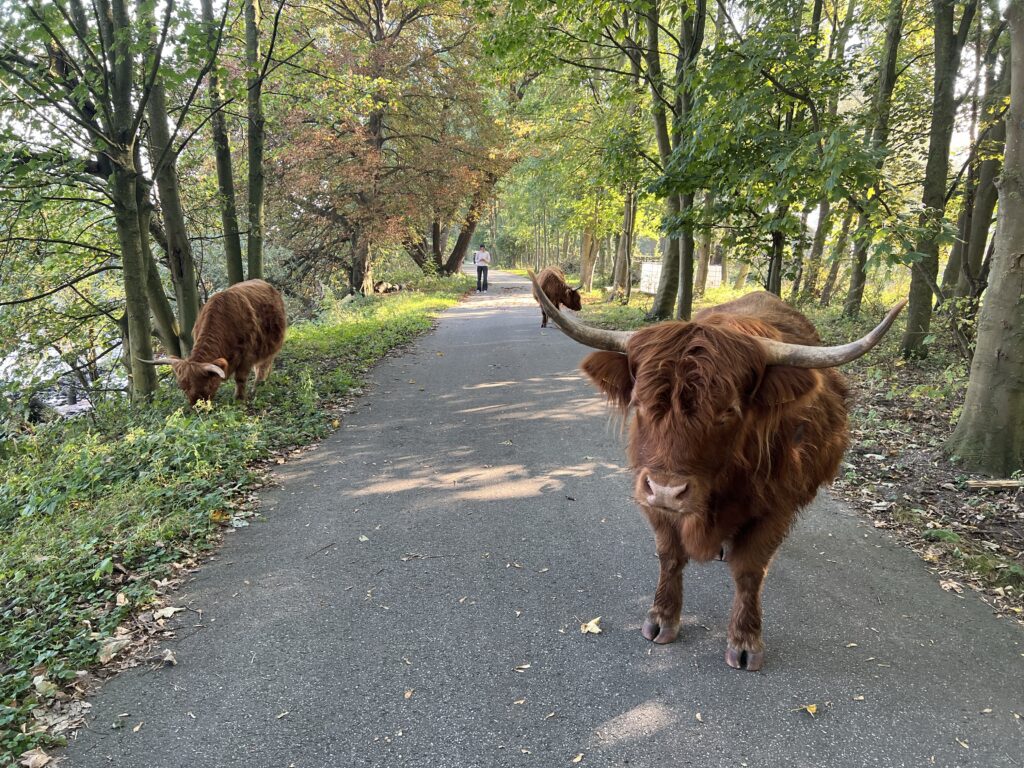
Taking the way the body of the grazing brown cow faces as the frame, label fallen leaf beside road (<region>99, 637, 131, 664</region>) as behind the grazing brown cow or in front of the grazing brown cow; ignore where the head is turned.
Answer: in front

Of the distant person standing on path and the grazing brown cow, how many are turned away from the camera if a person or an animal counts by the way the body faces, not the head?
0

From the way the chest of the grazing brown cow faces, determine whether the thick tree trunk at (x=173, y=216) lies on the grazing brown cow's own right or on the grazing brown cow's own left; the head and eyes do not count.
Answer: on the grazing brown cow's own right

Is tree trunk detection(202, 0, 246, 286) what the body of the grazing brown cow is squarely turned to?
no

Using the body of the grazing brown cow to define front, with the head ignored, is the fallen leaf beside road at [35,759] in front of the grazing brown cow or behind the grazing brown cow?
in front

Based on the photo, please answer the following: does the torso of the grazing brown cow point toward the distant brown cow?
no

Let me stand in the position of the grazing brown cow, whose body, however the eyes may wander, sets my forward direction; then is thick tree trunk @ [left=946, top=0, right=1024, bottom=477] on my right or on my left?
on my left

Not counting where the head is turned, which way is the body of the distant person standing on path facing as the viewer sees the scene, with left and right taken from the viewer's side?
facing the viewer

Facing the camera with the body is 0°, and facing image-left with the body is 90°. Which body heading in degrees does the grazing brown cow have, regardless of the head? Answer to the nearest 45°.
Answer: approximately 45°

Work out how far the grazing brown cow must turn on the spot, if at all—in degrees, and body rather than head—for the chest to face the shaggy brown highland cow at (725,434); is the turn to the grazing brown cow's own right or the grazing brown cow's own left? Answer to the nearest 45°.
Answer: approximately 45° to the grazing brown cow's own left

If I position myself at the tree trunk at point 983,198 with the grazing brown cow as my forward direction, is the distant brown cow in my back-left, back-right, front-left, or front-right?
front-right

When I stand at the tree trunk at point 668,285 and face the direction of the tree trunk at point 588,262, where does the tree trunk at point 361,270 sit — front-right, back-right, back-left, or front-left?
front-left

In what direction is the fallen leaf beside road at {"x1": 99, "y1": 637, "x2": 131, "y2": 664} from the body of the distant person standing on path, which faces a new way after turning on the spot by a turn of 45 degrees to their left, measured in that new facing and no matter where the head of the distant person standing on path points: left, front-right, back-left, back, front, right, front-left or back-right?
front-right

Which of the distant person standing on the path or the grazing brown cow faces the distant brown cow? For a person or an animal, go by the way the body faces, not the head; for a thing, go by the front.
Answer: the distant person standing on the path

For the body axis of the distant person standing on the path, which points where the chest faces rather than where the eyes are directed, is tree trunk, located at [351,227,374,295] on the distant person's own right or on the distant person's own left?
on the distant person's own right

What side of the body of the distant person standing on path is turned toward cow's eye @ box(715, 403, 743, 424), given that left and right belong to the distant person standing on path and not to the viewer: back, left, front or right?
front
